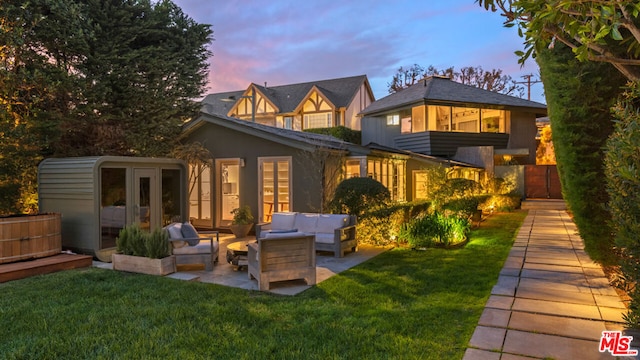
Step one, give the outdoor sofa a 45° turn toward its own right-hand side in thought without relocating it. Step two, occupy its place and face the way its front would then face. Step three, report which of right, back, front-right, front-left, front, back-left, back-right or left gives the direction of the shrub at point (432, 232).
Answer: back

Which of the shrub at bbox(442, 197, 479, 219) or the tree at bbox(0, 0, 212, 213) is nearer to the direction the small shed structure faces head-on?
the shrub

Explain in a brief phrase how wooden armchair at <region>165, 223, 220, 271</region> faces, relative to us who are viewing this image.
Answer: facing to the right of the viewer

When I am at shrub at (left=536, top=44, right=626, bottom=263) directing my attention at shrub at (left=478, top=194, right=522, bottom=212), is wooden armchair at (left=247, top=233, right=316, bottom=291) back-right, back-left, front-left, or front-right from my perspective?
back-left

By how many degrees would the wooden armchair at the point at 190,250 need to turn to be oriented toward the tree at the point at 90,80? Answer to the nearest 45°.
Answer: approximately 135° to its left

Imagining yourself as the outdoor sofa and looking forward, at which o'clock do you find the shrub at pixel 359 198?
The shrub is roughly at 6 o'clock from the outdoor sofa.

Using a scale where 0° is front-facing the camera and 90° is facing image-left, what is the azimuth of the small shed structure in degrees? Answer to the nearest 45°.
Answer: approximately 315°

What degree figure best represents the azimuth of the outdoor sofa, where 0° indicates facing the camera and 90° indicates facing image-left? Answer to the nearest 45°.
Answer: approximately 45°

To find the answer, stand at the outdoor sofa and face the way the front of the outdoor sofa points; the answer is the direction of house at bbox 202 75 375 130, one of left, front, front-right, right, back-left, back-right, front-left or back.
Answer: back-right
